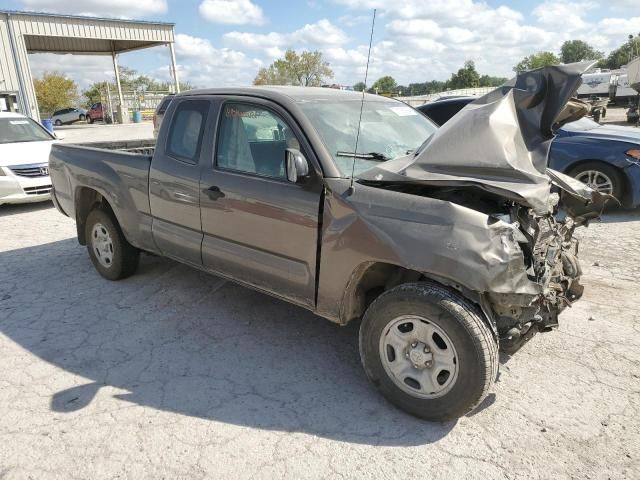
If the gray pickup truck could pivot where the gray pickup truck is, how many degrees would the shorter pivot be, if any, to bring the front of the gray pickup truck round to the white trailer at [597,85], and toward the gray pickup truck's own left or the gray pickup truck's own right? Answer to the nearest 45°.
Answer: approximately 90° to the gray pickup truck's own left

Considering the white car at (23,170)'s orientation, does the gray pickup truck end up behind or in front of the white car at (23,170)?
in front

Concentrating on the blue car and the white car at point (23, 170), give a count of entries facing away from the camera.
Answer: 0

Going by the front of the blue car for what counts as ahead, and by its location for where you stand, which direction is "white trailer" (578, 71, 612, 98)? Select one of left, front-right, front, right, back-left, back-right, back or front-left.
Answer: back-left

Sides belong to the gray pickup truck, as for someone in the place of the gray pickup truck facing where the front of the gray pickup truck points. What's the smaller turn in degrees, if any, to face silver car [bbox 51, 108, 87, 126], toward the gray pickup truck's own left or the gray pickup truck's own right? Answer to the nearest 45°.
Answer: approximately 180°

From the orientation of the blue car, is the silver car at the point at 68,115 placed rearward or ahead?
rearward

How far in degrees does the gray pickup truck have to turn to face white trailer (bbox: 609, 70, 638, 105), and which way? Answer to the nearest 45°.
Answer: approximately 90° to its left

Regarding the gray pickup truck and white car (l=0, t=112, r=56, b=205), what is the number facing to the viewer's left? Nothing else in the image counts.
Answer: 0

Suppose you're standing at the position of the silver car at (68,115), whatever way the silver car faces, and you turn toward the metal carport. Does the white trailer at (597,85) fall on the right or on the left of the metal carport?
left

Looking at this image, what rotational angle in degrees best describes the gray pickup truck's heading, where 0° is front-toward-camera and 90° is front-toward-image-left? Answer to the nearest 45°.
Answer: approximately 315°

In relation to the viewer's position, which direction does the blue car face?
facing the viewer and to the right of the viewer

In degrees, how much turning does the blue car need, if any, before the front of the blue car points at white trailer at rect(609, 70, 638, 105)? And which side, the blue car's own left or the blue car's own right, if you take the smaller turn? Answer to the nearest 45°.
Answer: approximately 135° to the blue car's own left
